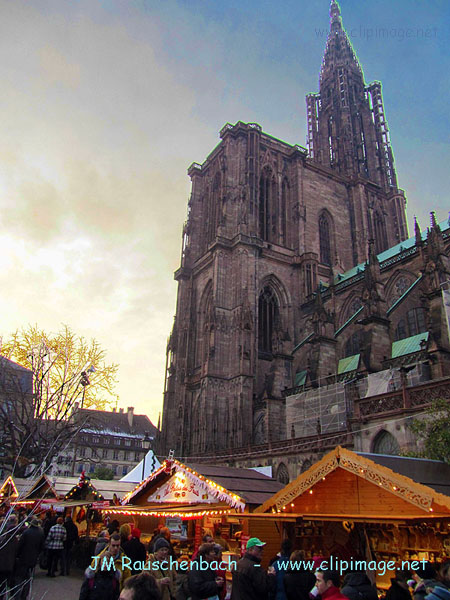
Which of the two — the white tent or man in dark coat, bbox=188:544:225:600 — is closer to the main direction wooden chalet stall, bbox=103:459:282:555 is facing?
the man in dark coat

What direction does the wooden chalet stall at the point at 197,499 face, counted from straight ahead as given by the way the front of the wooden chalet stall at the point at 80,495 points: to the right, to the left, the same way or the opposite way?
the same way

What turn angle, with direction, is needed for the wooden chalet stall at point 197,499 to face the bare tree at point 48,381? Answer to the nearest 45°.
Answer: approximately 90° to its right

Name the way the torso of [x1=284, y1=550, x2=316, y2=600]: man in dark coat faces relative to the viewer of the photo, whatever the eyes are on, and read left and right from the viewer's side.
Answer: facing away from the viewer

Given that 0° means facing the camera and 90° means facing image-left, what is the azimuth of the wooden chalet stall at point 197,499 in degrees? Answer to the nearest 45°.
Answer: approximately 45°

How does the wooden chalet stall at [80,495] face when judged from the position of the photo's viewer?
facing the viewer and to the right of the viewer

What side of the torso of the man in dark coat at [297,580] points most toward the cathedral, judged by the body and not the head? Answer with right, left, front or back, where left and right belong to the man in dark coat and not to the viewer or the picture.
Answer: front

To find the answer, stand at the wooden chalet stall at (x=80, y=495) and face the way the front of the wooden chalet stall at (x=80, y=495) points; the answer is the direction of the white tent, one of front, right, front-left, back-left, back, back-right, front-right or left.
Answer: left

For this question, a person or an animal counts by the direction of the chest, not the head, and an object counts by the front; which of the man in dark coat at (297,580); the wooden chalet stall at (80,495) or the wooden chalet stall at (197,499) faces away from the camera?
the man in dark coat

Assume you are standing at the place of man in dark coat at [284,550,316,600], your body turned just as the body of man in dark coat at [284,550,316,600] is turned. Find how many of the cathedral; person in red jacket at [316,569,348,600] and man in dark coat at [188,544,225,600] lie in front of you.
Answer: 1
